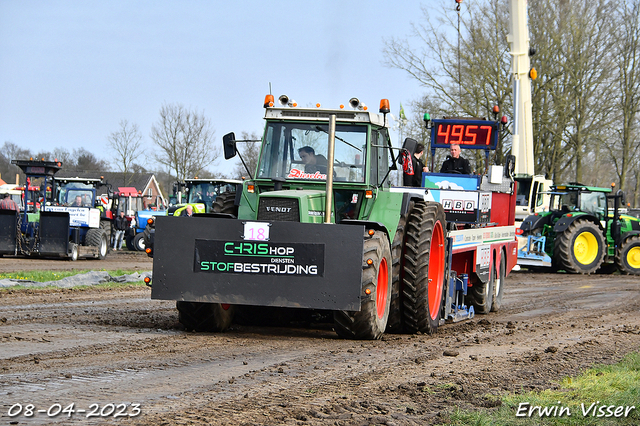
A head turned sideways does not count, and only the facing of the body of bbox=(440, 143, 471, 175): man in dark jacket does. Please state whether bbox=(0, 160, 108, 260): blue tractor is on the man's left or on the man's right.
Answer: on the man's right

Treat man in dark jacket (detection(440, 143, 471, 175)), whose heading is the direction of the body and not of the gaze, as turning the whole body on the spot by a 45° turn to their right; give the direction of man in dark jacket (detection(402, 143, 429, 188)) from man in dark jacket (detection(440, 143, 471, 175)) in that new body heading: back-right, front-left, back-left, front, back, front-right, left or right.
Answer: front

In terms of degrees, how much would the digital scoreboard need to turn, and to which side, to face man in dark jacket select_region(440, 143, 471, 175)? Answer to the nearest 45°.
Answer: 0° — it already faces them

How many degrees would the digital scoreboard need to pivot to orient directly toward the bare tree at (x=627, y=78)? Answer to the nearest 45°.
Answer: approximately 180°

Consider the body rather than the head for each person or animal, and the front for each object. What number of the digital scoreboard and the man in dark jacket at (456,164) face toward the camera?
2

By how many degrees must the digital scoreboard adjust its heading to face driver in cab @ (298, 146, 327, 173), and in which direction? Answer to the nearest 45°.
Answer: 0° — it already faces them

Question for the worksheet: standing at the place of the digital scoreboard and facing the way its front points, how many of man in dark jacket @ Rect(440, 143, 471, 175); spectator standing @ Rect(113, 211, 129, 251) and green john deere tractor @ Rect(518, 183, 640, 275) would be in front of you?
1

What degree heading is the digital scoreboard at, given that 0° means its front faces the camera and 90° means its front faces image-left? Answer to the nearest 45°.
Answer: approximately 0°

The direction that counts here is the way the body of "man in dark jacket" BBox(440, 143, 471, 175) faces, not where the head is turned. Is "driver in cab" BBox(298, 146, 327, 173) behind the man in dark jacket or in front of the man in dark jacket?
in front

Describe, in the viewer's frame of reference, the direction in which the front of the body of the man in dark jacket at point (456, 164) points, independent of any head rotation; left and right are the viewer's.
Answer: facing the viewer

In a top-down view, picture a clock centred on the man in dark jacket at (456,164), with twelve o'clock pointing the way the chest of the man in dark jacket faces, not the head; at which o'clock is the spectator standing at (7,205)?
The spectator standing is roughly at 4 o'clock from the man in dark jacket.

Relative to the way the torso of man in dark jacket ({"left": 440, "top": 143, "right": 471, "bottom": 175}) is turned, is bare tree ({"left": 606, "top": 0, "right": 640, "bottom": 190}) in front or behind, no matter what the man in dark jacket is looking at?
behind

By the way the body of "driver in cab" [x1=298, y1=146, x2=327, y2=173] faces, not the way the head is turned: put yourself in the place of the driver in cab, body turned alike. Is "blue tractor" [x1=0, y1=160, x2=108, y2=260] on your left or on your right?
on your right

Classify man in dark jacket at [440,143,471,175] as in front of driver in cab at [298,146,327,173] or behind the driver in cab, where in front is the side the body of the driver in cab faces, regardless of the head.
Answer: behind

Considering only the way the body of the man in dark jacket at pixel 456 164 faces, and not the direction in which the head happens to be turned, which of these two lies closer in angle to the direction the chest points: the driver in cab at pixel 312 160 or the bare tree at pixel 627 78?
the driver in cab

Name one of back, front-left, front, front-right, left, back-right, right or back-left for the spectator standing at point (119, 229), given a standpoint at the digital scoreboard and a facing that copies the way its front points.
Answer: back-right
